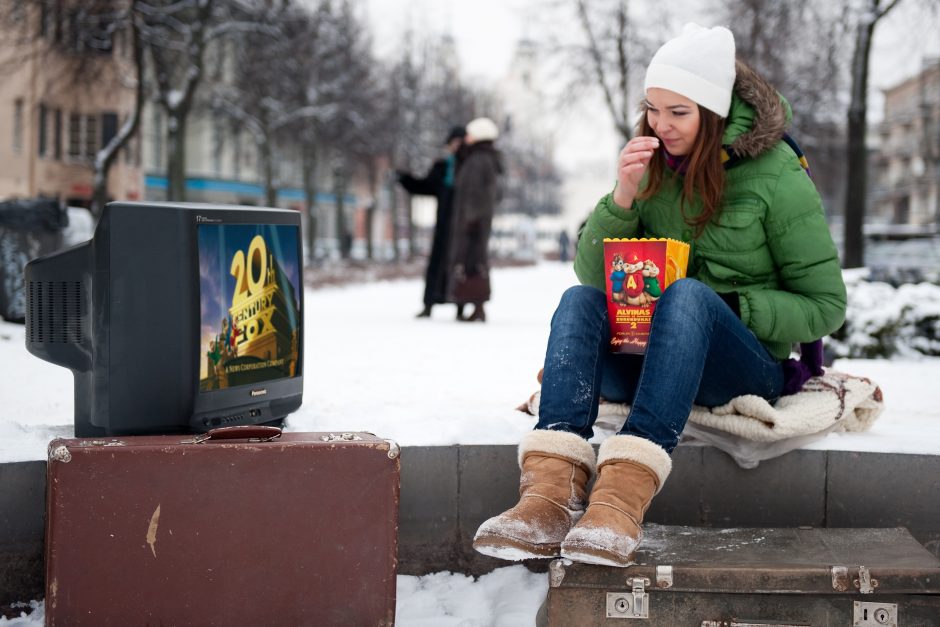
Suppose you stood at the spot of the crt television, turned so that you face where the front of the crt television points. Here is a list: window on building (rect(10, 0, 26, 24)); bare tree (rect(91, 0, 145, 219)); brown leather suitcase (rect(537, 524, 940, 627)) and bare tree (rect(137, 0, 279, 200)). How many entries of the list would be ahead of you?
1

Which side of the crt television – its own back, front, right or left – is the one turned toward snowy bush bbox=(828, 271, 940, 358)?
left

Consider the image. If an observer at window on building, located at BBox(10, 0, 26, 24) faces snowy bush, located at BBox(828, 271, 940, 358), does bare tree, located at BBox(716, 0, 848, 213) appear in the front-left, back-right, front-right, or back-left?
front-left

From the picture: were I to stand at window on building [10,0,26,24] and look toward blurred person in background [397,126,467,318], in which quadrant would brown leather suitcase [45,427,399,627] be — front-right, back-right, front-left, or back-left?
front-right

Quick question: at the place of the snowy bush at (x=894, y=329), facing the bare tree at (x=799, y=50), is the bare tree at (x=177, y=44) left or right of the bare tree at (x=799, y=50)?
left

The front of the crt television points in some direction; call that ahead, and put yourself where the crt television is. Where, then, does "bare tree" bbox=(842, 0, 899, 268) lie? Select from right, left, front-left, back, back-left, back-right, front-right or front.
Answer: left

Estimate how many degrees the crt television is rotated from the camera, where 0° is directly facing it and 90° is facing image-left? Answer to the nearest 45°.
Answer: approximately 315°

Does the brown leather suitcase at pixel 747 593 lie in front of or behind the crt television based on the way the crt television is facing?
in front

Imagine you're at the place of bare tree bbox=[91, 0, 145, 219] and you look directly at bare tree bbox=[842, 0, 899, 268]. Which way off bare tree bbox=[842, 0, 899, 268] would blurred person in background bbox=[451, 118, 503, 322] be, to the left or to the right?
right

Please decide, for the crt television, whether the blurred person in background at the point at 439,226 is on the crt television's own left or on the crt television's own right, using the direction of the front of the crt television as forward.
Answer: on the crt television's own left

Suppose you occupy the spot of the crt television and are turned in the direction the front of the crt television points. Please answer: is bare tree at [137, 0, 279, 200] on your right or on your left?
on your left
